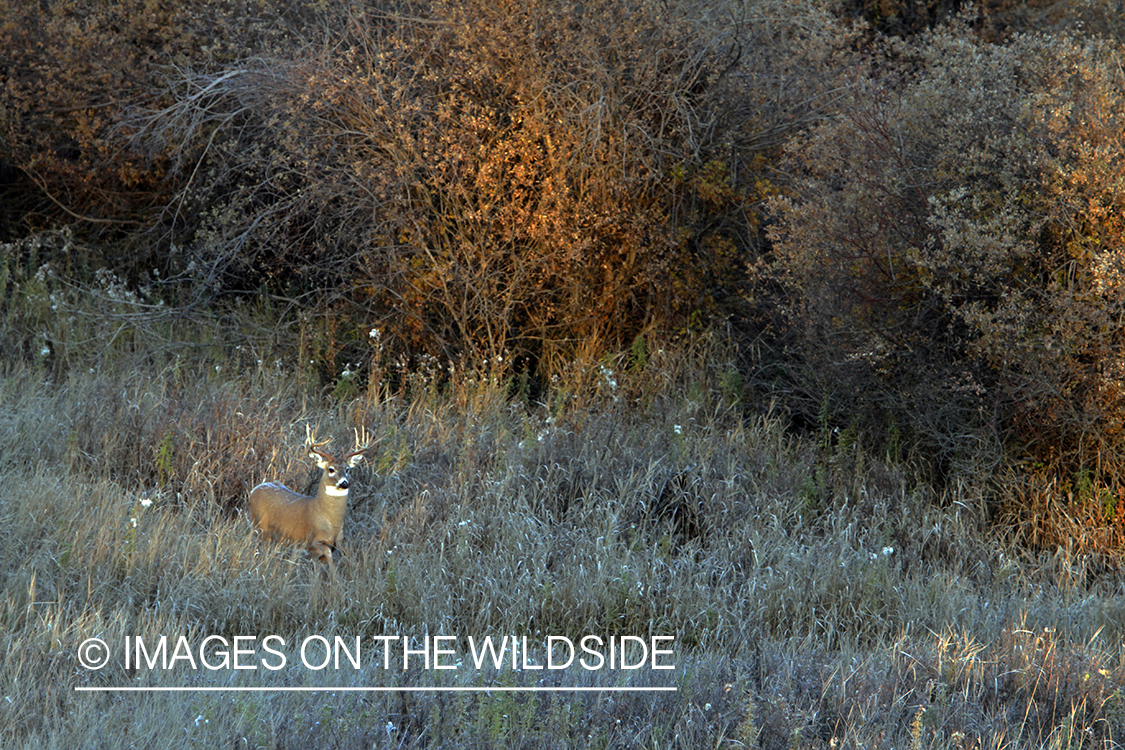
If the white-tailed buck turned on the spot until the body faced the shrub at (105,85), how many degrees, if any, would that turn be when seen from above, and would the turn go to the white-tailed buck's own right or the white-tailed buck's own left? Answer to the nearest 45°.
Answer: approximately 135° to the white-tailed buck's own left

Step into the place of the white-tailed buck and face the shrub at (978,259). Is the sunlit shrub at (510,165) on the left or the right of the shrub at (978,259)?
left

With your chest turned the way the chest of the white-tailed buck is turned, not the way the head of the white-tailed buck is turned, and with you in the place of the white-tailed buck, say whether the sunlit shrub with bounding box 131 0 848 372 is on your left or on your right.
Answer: on your left

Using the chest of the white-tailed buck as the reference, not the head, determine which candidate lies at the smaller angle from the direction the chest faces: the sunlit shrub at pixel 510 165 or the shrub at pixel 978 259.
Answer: the shrub

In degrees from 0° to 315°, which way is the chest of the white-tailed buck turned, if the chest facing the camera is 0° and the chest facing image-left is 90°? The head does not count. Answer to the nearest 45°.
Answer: approximately 315°
